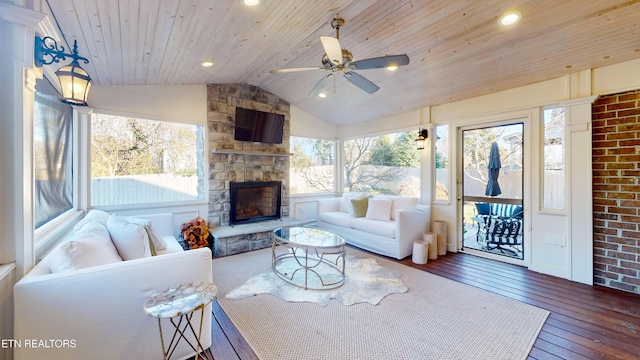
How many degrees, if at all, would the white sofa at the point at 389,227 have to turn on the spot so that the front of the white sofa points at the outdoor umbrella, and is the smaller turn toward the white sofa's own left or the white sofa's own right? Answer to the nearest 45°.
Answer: approximately 135° to the white sofa's own left

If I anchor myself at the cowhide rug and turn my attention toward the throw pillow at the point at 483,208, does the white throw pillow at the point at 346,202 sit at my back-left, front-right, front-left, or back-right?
front-left

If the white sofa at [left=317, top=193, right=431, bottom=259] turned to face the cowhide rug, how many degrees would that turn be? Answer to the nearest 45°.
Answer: approximately 45° to its left

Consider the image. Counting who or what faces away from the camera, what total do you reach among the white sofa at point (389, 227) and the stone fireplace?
0

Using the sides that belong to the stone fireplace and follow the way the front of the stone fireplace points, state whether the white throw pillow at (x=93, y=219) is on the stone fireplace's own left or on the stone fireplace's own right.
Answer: on the stone fireplace's own right

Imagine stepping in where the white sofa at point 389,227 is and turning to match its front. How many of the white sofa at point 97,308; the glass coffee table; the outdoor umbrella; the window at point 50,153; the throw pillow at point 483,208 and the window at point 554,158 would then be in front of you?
3

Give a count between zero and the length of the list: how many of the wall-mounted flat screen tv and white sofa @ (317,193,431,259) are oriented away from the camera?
0

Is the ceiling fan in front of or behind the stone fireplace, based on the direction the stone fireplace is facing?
in front

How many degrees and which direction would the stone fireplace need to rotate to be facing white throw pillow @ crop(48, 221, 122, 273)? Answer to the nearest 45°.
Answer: approximately 45° to its right

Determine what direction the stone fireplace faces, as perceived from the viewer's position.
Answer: facing the viewer and to the right of the viewer

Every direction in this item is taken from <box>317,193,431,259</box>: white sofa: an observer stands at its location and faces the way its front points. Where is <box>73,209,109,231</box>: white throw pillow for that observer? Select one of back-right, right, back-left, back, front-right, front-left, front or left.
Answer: front

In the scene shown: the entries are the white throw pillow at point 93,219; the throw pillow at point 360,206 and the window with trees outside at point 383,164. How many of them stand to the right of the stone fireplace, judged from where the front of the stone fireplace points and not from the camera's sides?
1

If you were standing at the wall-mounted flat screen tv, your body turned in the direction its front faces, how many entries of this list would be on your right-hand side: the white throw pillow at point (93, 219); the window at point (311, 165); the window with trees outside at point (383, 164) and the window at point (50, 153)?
2

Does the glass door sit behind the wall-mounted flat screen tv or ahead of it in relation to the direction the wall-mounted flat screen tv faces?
ahead

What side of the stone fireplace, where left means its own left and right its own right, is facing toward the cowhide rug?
front

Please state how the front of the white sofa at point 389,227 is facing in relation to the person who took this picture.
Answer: facing the viewer and to the left of the viewer

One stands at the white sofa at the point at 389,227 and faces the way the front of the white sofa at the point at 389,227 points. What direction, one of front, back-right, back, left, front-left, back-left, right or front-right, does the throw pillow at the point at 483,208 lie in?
back-left

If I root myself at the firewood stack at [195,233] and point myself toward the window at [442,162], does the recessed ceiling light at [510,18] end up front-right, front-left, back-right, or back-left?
front-right

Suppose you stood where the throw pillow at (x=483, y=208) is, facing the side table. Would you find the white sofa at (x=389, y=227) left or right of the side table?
right
